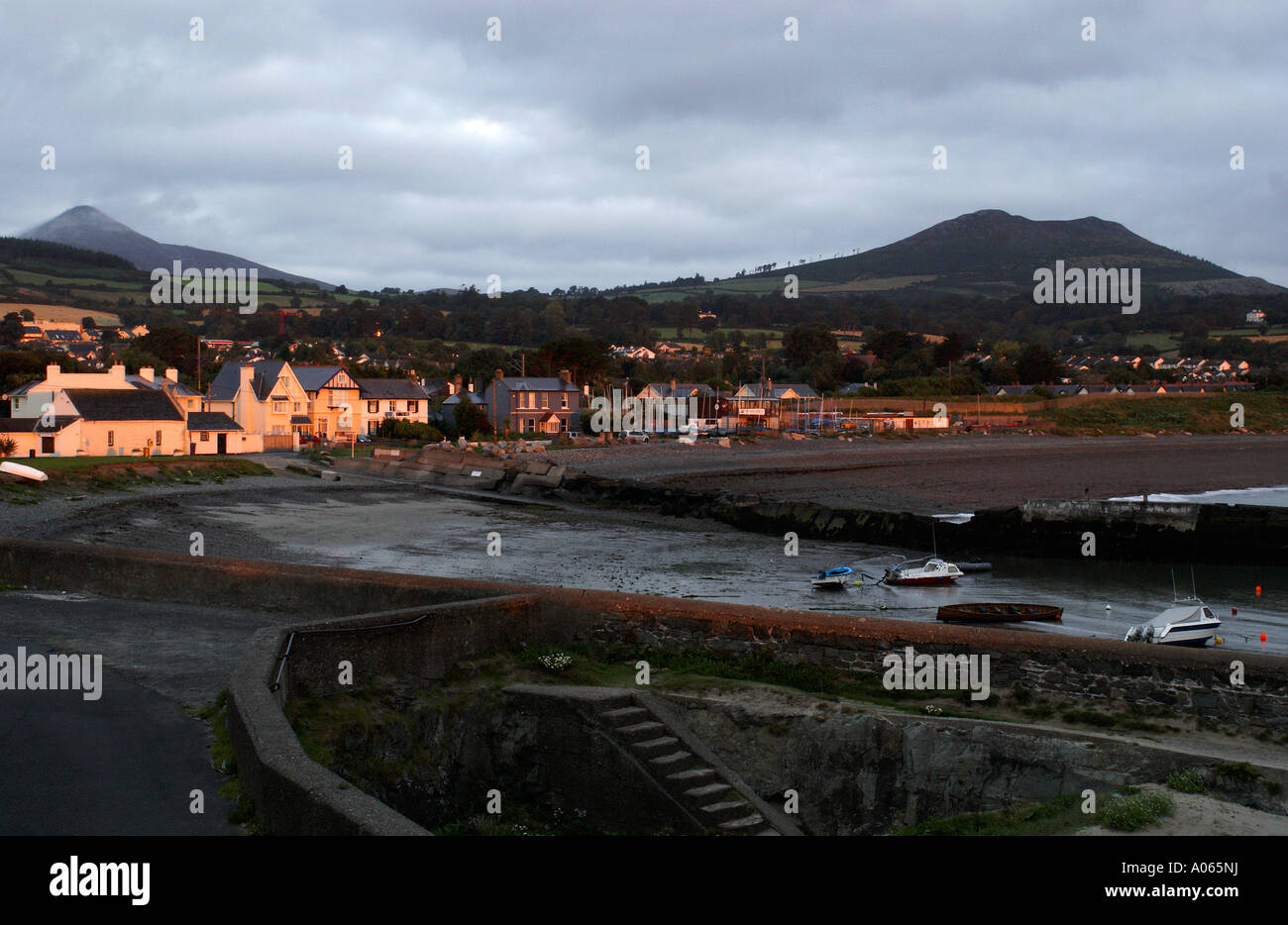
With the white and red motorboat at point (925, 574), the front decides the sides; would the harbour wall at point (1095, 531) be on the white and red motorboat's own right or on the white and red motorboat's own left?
on the white and red motorboat's own left

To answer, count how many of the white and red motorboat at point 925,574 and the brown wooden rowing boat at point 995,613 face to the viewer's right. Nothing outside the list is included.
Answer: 2

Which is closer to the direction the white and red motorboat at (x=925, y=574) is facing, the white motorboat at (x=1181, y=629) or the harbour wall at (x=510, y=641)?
the white motorboat

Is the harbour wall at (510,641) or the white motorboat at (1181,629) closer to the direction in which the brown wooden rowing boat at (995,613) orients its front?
the white motorboat

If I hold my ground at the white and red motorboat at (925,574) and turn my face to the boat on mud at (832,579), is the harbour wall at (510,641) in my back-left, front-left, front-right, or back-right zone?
front-left

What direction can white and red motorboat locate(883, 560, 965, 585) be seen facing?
to the viewer's right

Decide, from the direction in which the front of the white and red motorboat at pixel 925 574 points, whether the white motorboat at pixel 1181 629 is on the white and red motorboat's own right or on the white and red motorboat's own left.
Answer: on the white and red motorboat's own right

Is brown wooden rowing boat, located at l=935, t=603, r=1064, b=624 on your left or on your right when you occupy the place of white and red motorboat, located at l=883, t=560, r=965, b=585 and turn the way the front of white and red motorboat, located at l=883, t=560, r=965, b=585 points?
on your right

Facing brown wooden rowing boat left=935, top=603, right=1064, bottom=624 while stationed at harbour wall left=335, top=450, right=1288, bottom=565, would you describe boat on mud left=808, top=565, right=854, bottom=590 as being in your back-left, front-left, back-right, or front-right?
front-right

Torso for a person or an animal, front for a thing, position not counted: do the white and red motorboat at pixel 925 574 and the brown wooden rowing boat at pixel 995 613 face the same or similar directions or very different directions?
same or similar directions

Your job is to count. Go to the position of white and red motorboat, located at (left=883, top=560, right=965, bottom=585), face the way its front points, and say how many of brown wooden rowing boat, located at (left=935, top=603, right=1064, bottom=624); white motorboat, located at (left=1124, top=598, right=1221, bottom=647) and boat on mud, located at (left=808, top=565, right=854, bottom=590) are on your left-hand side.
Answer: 0
